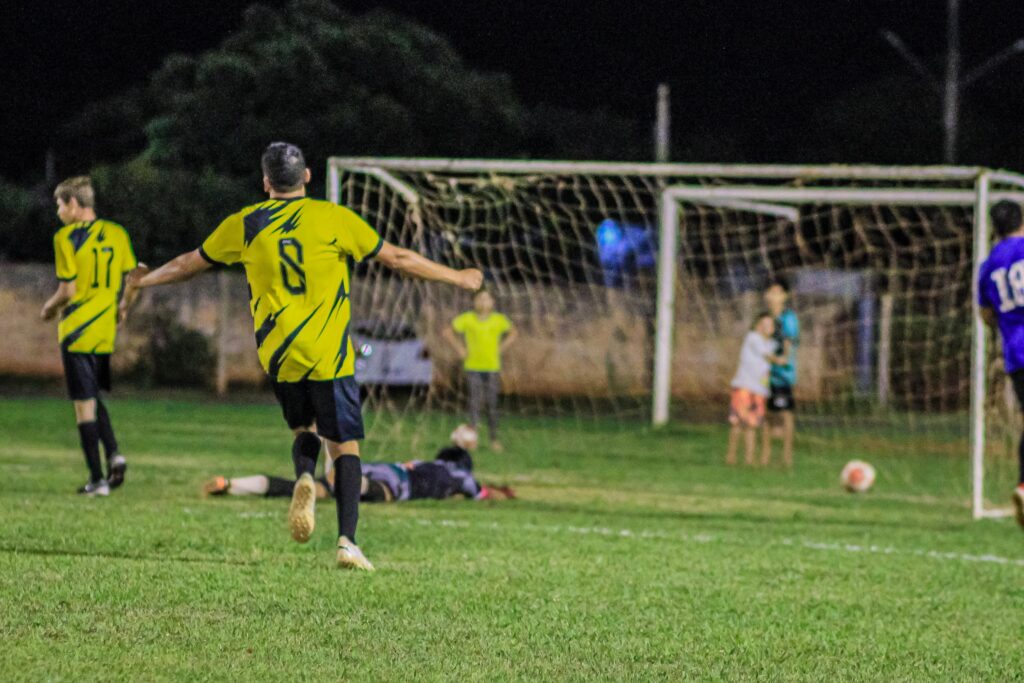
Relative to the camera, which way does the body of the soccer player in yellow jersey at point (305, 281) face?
away from the camera

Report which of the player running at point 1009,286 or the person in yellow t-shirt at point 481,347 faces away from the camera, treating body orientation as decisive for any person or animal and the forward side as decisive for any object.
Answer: the player running

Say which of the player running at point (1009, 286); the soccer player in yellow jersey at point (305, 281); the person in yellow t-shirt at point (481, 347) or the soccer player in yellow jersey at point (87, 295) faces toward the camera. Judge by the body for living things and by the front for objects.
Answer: the person in yellow t-shirt

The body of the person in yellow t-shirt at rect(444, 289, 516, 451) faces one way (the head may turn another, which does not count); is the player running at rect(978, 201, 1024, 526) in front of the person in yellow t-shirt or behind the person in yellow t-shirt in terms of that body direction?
in front

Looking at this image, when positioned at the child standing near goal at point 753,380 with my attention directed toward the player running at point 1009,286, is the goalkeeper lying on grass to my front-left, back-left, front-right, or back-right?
front-right

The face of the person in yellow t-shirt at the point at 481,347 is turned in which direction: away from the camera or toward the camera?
toward the camera

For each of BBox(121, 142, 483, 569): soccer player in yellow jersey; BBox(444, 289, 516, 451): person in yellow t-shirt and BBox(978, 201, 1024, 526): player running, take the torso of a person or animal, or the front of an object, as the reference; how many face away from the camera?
2

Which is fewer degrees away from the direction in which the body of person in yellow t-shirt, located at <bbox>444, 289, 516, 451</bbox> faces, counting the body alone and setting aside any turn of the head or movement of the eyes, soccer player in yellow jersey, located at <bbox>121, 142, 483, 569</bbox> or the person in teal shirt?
the soccer player in yellow jersey

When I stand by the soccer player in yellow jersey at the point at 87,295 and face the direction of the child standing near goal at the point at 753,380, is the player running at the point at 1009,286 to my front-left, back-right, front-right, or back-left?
front-right

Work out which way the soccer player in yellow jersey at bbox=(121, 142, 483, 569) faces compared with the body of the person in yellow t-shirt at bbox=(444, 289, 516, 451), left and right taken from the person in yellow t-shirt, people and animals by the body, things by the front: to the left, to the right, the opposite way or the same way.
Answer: the opposite way

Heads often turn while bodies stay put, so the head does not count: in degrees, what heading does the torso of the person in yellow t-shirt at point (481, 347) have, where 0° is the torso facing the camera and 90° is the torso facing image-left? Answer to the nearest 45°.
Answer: approximately 0°

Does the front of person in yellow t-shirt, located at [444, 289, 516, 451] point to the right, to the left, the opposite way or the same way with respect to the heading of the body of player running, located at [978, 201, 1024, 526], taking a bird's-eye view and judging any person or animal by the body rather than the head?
the opposite way

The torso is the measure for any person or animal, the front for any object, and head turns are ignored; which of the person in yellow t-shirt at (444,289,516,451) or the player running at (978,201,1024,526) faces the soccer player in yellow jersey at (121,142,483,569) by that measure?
the person in yellow t-shirt

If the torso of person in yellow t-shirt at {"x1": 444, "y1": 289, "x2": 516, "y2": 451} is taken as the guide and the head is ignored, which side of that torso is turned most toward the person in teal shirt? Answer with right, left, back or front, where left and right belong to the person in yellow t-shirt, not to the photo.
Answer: left

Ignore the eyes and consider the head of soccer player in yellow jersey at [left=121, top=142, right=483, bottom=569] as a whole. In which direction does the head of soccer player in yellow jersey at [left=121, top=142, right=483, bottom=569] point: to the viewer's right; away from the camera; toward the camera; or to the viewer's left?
away from the camera

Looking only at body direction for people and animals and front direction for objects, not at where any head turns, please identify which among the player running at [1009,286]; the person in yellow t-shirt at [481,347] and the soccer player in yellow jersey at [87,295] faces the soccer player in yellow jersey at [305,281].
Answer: the person in yellow t-shirt

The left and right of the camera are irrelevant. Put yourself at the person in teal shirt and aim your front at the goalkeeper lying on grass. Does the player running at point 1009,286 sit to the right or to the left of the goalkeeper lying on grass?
left

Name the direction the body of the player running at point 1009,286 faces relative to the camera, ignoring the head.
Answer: away from the camera
